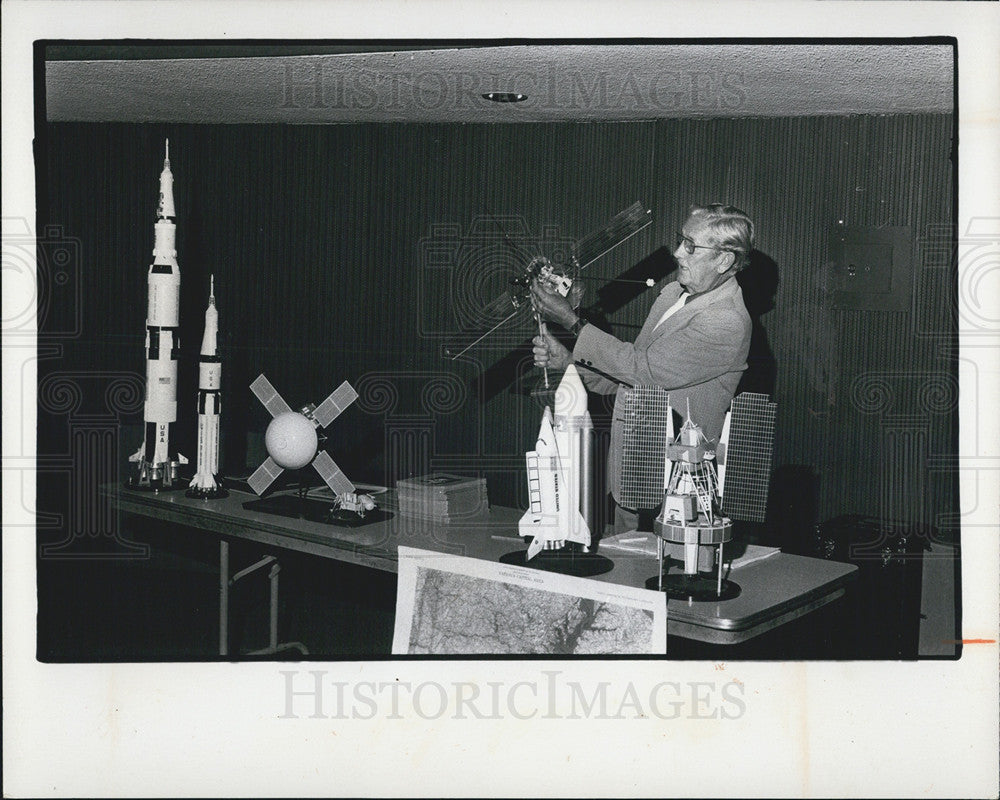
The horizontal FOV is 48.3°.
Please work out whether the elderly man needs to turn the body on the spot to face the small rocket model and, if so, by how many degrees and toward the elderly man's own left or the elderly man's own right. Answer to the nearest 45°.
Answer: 0° — they already face it

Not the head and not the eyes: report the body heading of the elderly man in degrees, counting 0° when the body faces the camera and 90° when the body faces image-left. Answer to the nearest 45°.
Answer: approximately 90°

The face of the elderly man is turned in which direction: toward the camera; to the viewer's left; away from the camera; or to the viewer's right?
to the viewer's left

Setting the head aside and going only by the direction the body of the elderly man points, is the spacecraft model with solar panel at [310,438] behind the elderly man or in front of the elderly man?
in front

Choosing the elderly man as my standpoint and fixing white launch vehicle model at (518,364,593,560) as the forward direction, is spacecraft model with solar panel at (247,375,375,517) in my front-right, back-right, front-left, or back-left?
front-right

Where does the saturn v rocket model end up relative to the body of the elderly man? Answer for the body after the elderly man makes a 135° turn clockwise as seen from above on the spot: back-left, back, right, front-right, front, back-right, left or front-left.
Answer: back-left
